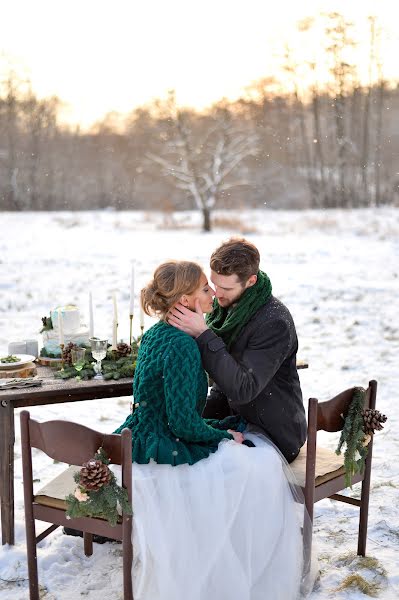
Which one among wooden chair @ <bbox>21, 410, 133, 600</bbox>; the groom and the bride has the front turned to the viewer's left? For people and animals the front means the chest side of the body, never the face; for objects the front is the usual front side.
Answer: the groom

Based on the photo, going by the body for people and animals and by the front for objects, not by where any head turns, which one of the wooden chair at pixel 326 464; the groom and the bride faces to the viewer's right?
the bride

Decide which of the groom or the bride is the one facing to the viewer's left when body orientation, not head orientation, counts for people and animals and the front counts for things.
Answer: the groom

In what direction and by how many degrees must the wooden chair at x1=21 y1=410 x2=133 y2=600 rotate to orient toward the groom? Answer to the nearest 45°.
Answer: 0° — it already faces them

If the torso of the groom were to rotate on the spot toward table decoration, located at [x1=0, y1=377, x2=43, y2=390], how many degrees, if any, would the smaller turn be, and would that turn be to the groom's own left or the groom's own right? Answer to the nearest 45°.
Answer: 0° — they already face it

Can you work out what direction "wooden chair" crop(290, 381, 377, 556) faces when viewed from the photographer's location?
facing away from the viewer and to the left of the viewer

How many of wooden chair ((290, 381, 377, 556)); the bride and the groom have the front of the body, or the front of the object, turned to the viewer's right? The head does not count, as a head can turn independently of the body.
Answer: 1

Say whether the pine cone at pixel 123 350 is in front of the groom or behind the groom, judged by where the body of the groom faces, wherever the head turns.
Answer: in front

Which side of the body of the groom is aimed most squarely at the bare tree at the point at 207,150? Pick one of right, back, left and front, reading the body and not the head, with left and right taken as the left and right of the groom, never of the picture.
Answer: right

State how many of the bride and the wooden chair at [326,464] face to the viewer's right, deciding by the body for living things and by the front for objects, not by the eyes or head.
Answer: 1

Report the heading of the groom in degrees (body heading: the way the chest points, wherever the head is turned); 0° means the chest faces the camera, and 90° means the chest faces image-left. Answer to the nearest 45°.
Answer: approximately 90°

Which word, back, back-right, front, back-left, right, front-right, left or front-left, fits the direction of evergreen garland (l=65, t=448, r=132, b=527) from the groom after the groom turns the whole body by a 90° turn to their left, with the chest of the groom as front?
front-right

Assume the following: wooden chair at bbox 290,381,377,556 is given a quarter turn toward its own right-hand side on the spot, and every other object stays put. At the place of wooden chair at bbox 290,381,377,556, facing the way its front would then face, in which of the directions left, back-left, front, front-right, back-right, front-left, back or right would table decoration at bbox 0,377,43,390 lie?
back-left

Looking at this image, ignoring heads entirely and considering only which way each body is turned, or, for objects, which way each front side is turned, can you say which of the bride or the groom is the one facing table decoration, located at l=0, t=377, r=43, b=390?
the groom

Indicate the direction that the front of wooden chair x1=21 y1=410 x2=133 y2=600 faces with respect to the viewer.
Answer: facing away from the viewer and to the right of the viewer

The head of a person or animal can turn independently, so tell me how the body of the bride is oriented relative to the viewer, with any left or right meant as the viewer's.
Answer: facing to the right of the viewer
